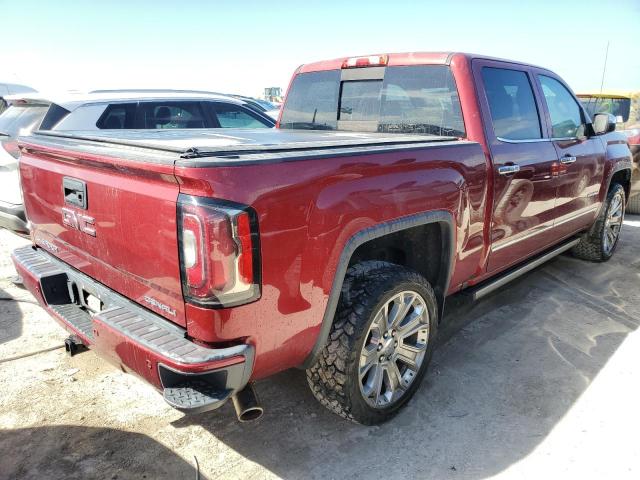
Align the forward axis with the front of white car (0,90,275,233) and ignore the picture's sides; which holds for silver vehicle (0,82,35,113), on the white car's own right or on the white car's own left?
on the white car's own left

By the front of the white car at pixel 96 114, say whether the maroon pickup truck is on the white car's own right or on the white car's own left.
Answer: on the white car's own right

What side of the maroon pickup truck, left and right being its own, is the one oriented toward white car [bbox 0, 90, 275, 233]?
left

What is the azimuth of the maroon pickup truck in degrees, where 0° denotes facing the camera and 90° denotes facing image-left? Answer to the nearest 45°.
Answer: approximately 225°

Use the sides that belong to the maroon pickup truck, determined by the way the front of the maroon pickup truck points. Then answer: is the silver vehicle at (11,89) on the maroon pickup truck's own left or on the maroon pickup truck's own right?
on the maroon pickup truck's own left

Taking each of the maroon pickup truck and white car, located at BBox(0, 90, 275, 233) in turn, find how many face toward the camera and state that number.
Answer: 0

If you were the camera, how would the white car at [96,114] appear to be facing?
facing away from the viewer and to the right of the viewer

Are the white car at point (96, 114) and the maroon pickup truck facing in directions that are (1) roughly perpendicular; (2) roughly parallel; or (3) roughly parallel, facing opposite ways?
roughly parallel
